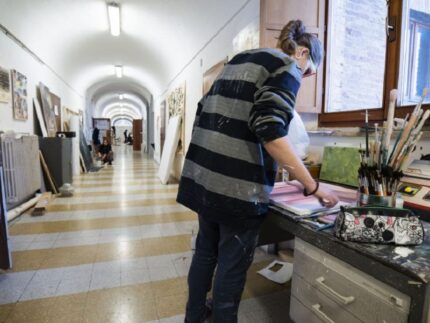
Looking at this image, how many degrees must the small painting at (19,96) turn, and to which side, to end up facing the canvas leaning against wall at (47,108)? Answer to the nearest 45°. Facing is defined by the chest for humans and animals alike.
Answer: approximately 135° to its left

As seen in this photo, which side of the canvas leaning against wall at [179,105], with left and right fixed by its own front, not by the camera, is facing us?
left

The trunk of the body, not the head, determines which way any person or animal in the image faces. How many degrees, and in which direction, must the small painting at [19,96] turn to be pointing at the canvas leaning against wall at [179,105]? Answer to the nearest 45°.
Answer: approximately 45° to its left

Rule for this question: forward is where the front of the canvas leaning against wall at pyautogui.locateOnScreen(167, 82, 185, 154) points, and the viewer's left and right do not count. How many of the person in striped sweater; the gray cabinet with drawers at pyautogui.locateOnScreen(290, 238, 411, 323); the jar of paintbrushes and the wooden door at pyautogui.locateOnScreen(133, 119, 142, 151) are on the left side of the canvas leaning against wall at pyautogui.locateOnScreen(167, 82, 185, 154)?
3

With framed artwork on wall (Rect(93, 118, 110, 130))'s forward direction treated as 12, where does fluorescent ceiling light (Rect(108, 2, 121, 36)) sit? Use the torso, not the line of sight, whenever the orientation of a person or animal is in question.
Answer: The fluorescent ceiling light is roughly at 12 o'clock from the framed artwork on wall.

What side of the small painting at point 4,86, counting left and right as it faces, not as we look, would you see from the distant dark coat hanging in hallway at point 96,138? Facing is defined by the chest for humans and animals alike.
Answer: left

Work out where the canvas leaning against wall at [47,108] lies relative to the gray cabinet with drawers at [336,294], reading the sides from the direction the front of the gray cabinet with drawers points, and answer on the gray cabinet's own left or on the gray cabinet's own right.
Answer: on the gray cabinet's own right

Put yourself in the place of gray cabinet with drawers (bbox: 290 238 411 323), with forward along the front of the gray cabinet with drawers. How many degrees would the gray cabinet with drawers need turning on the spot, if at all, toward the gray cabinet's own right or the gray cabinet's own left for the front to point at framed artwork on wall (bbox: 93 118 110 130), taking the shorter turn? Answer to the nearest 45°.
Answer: approximately 90° to the gray cabinet's own right

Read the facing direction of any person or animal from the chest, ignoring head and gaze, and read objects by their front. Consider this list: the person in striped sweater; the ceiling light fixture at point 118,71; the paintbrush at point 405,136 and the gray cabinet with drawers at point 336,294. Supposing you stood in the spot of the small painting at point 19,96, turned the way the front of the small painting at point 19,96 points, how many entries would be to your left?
1

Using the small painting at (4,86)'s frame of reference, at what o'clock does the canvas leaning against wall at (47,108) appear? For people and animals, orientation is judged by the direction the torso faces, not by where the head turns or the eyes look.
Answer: The canvas leaning against wall is roughly at 8 o'clock from the small painting.

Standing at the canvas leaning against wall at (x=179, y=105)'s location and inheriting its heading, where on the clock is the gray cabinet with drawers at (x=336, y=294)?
The gray cabinet with drawers is roughly at 9 o'clock from the canvas leaning against wall.

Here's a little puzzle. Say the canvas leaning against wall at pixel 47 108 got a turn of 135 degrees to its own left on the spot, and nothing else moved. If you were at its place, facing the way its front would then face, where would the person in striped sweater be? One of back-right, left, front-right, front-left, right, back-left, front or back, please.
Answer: back

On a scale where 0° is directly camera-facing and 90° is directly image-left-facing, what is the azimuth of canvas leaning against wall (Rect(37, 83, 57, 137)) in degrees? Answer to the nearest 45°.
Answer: approximately 315°
